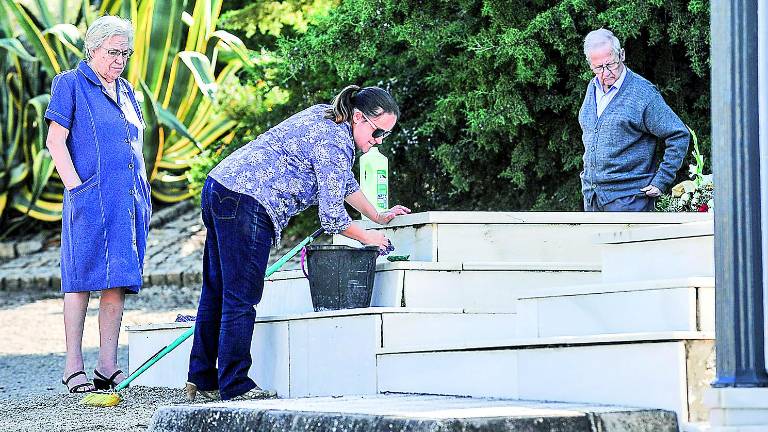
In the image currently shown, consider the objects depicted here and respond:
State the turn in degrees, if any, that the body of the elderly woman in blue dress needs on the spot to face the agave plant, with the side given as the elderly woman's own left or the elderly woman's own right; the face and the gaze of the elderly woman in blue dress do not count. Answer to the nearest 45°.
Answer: approximately 135° to the elderly woman's own left

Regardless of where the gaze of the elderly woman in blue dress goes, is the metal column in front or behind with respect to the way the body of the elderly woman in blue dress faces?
in front

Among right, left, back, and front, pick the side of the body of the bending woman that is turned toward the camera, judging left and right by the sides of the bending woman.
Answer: right

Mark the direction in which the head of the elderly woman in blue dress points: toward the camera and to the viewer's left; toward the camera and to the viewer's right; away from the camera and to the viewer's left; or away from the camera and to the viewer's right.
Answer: toward the camera and to the viewer's right

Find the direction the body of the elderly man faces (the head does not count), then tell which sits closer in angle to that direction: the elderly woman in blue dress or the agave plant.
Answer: the elderly woman in blue dress

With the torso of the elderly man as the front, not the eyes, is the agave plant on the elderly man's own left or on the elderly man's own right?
on the elderly man's own right

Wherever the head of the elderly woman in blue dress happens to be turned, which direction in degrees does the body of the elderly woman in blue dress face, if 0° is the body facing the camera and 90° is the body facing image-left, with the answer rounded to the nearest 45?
approximately 315°

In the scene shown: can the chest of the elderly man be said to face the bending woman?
yes

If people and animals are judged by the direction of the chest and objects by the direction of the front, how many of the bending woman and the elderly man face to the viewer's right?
1

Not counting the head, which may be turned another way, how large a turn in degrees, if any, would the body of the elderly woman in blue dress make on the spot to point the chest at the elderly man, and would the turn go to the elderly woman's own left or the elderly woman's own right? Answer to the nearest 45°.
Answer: approximately 45° to the elderly woman's own left

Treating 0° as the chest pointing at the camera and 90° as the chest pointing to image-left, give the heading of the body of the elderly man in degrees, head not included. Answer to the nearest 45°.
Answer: approximately 45°
